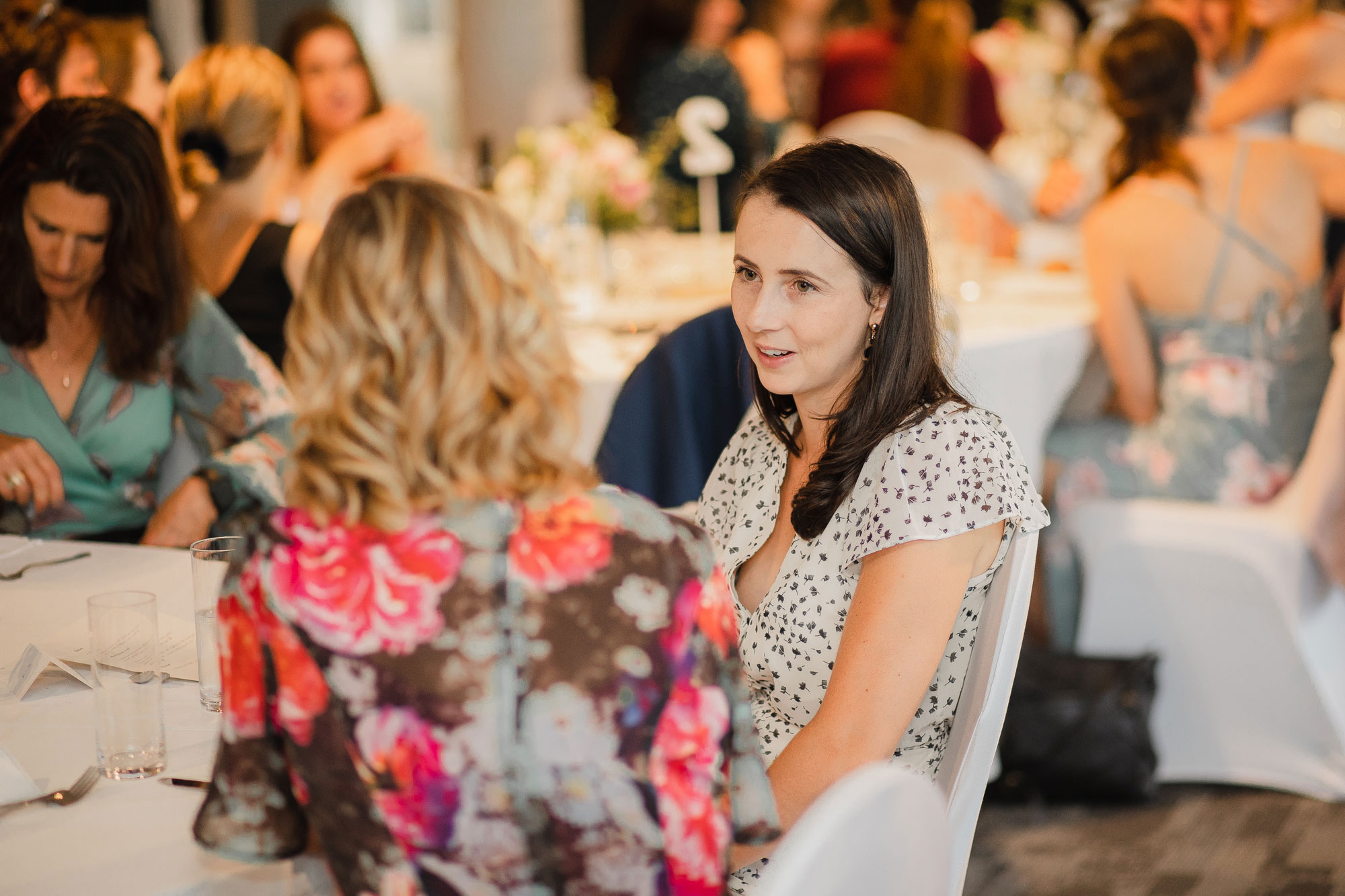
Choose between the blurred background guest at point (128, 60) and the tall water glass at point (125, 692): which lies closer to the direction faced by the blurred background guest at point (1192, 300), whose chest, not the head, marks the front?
the blurred background guest

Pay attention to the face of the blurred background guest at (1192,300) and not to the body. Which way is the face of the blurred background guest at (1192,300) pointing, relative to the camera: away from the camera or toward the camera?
away from the camera

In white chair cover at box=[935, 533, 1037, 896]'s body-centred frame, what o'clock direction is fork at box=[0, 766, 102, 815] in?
The fork is roughly at 11 o'clock from the white chair cover.

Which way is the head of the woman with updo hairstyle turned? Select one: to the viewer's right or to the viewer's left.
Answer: to the viewer's right

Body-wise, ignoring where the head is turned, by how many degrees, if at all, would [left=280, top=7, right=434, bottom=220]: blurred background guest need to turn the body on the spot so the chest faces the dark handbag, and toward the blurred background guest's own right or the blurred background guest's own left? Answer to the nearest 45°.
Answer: approximately 45° to the blurred background guest's own left

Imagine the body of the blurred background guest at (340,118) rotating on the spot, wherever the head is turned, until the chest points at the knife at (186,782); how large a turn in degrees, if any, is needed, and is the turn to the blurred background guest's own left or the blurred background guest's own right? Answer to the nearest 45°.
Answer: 0° — they already face it

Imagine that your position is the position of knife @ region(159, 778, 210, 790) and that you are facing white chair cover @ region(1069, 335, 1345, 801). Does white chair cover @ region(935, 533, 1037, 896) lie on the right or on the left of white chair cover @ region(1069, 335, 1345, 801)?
right
